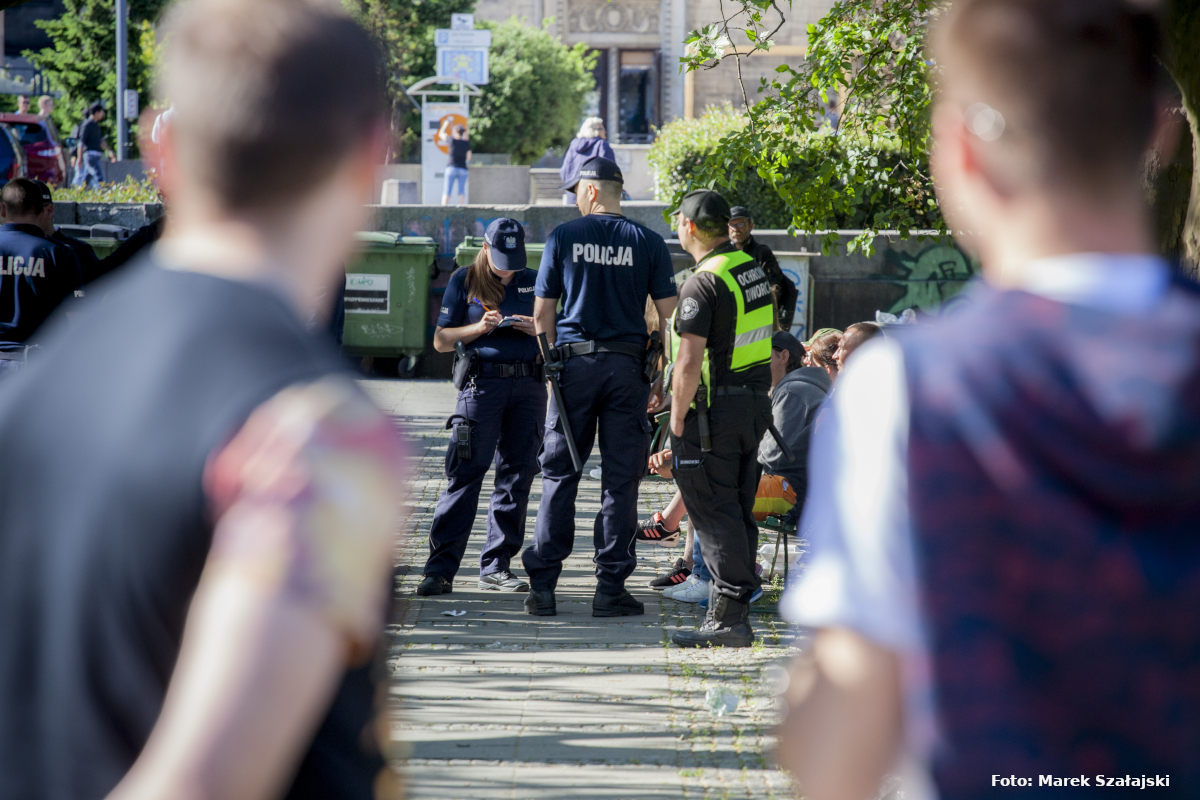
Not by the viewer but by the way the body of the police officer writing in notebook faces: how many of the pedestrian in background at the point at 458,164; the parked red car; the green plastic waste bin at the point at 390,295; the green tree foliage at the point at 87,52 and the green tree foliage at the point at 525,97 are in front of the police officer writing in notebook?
0

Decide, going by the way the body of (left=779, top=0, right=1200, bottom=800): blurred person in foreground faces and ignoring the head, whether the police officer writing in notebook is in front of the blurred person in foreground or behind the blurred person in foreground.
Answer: in front

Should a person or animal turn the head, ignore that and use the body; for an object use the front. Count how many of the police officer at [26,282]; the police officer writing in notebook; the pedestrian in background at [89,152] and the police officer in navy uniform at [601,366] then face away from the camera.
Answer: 2

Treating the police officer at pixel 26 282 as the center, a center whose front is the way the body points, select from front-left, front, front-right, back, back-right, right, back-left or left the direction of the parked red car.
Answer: front

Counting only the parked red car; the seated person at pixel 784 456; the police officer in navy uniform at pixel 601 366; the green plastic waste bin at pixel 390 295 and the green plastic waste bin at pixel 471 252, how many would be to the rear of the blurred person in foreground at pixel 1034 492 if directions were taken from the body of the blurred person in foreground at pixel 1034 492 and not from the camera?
0

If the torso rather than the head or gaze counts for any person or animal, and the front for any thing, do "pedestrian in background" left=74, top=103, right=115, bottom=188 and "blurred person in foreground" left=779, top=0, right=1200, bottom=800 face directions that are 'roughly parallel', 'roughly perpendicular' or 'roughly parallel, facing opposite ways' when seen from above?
roughly perpendicular

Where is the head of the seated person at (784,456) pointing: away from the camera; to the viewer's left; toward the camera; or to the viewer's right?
to the viewer's left

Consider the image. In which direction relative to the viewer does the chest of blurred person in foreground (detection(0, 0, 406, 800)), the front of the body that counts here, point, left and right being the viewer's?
facing away from the viewer and to the right of the viewer

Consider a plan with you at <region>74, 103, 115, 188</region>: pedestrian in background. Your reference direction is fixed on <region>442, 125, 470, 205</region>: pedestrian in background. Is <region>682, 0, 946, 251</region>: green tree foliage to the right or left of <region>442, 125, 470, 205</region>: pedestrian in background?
right

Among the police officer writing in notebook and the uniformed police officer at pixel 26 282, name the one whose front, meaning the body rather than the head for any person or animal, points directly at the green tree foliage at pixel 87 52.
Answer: the uniformed police officer

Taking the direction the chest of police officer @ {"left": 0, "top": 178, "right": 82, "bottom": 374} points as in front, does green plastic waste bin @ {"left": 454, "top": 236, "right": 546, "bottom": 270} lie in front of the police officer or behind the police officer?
in front

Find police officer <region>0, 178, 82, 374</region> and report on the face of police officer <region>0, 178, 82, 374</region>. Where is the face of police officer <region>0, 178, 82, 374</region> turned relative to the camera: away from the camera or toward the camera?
away from the camera

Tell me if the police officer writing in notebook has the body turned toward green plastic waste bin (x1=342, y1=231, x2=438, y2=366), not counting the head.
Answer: no

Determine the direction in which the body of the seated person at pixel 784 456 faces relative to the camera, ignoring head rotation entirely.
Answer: to the viewer's left

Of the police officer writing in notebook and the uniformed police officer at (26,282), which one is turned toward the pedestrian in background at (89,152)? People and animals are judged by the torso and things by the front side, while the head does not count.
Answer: the uniformed police officer

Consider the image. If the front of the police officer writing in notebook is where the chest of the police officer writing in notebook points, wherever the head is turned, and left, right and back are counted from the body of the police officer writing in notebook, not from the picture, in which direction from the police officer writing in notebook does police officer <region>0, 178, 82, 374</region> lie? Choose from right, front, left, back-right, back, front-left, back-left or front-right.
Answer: back-right

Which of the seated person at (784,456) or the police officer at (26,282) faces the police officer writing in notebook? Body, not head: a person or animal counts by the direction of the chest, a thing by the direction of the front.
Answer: the seated person
